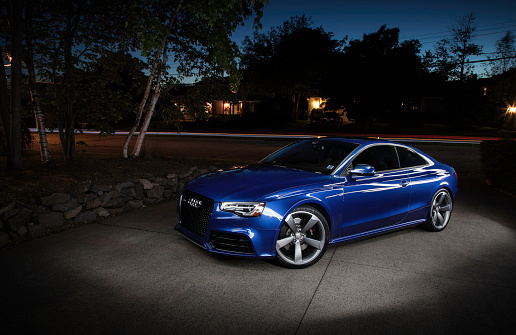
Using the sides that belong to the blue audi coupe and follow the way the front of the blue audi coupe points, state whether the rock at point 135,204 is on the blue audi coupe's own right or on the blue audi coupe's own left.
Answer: on the blue audi coupe's own right

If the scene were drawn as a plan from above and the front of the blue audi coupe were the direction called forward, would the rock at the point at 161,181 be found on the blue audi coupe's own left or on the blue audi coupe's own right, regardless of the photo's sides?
on the blue audi coupe's own right

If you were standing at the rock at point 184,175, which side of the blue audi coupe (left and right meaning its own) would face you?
right

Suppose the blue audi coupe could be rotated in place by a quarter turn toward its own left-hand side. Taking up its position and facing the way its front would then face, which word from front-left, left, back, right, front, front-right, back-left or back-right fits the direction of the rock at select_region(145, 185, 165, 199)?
back

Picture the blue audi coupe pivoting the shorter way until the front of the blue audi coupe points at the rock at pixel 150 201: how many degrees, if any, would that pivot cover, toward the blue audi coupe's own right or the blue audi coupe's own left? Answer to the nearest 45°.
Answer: approximately 90° to the blue audi coupe's own right

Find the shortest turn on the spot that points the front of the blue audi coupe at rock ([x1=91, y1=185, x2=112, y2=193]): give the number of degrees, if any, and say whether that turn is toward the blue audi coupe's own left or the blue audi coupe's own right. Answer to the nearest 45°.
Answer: approximately 45° to the blue audi coupe's own right

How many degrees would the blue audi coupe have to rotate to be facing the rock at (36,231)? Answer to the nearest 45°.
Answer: approximately 45° to its right

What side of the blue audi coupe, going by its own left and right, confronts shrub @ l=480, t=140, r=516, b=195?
back

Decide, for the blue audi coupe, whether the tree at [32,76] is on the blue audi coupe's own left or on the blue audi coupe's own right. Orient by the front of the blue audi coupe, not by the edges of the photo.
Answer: on the blue audi coupe's own right

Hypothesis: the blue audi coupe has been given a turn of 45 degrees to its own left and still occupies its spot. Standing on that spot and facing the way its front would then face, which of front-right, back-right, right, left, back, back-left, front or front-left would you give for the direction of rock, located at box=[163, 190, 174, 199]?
back-right

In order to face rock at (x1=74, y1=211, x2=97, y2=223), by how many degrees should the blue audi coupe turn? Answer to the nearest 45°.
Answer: approximately 45° to its right

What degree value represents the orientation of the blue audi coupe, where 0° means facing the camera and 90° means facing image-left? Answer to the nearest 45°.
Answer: approximately 45°

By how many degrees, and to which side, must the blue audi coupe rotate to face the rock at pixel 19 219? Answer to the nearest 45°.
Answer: approximately 45° to its right

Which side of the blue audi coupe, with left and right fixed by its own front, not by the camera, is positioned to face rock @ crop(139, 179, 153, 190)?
right

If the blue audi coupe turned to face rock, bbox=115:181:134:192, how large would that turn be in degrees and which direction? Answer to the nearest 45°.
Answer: approximately 90° to its right
